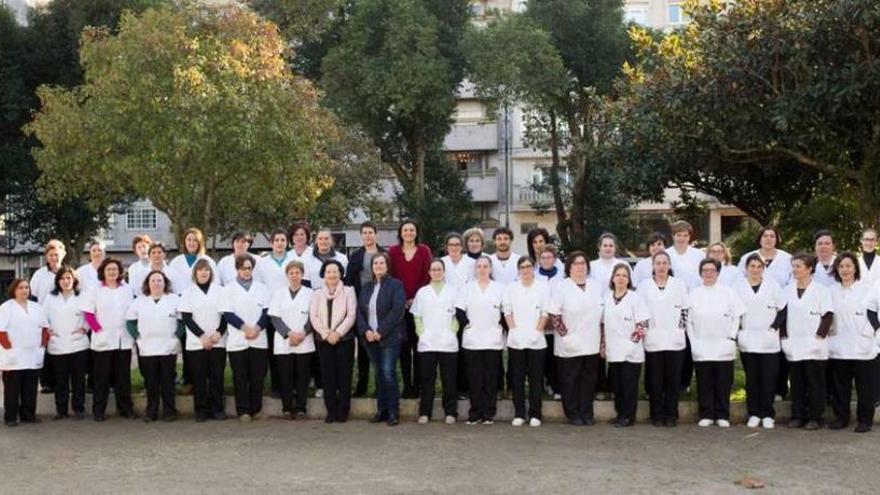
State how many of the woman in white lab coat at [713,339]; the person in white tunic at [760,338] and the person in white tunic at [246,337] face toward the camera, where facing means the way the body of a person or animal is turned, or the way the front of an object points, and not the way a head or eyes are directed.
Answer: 3

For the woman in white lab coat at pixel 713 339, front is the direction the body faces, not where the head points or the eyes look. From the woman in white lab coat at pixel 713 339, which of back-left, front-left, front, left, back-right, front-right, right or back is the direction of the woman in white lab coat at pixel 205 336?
right

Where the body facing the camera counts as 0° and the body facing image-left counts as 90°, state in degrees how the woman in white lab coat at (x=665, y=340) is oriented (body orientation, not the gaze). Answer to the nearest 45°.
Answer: approximately 0°

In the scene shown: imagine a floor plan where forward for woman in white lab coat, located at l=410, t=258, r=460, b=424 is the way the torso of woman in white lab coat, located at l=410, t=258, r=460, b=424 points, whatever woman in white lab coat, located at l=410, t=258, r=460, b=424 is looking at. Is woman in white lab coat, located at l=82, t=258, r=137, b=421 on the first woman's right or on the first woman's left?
on the first woman's right

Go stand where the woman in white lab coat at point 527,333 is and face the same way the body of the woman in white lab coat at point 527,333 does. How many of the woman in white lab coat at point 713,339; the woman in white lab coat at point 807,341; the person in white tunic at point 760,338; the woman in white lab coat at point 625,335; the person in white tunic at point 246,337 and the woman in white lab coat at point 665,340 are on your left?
5
